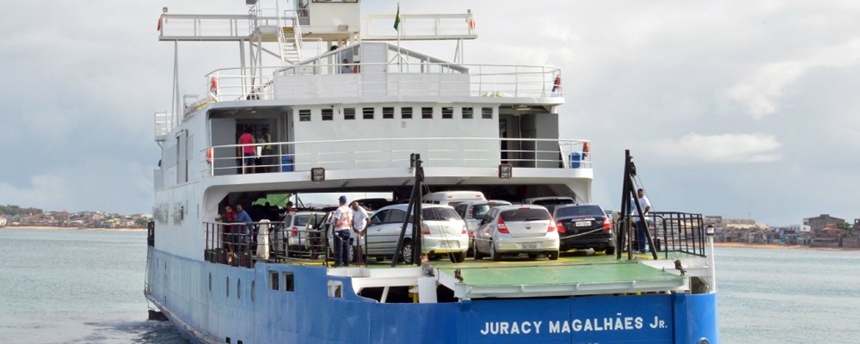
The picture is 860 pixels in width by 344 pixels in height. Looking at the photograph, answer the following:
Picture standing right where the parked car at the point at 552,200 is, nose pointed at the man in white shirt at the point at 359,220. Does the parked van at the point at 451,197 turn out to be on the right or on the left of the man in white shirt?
right

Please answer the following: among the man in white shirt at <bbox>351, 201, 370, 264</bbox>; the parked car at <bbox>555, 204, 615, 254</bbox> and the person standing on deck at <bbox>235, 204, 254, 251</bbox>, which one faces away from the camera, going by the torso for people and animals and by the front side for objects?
the parked car

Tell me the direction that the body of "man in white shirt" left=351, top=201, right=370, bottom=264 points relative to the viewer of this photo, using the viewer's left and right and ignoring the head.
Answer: facing the viewer and to the left of the viewer

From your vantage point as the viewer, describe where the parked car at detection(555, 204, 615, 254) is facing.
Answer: facing away from the viewer

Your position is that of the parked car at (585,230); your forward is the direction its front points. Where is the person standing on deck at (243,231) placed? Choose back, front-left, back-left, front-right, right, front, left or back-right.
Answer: left

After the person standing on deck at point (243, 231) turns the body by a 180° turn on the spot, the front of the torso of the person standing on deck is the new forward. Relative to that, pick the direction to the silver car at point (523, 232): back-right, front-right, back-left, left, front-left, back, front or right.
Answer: right

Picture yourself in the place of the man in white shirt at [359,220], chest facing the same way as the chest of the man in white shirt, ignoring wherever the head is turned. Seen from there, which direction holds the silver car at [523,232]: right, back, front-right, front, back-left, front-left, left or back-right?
back-left

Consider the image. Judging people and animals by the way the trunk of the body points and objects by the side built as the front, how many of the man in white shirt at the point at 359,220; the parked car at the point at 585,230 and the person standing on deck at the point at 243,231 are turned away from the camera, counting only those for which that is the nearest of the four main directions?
1
